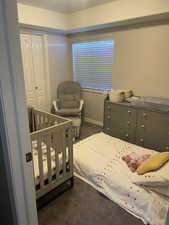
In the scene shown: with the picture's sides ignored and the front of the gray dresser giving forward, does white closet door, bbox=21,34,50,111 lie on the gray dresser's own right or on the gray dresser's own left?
on the gray dresser's own right

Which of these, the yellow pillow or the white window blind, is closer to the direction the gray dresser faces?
the yellow pillow

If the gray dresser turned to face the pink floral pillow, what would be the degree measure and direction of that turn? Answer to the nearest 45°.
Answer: approximately 45° to its left

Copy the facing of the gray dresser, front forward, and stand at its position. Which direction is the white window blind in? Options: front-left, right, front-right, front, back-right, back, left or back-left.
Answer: right

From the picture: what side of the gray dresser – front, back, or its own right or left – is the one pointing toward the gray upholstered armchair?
right

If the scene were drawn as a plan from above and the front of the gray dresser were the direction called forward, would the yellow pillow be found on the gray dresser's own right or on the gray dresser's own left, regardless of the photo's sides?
on the gray dresser's own left

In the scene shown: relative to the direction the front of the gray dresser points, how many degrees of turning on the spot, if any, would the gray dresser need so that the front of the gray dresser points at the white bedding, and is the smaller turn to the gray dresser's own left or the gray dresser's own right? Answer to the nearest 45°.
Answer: approximately 45° to the gray dresser's own left

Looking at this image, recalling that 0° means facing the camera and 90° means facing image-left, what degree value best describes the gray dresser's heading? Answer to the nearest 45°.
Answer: approximately 45°
